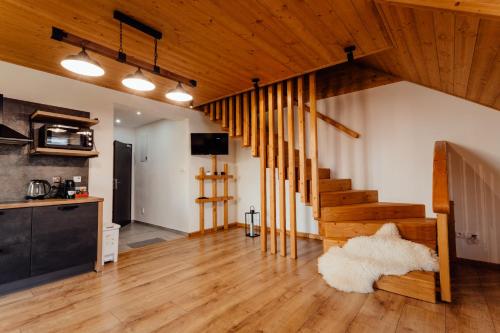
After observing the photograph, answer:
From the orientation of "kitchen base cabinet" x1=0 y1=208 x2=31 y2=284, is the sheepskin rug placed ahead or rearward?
ahead

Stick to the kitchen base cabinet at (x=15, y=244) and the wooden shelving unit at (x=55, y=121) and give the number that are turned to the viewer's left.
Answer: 0

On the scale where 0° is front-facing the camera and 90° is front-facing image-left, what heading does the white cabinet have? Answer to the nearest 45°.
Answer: approximately 315°

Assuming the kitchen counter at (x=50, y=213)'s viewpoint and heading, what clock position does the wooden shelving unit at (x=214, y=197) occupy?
The wooden shelving unit is roughly at 10 o'clock from the kitchen counter.

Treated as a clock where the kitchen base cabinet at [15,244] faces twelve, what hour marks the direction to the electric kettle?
The electric kettle is roughly at 8 o'clock from the kitchen base cabinet.

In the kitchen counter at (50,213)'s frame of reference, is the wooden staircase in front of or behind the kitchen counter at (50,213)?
in front

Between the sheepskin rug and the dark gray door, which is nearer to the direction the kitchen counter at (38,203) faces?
the sheepskin rug

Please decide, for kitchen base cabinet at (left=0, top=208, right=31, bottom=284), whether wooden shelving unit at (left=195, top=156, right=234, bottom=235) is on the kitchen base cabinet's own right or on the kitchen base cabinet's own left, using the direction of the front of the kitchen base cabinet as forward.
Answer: on the kitchen base cabinet's own left

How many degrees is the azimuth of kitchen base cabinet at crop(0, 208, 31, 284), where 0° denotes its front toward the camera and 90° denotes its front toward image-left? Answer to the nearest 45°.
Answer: approximately 315°

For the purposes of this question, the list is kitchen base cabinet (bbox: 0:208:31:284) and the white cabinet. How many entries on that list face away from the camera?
0

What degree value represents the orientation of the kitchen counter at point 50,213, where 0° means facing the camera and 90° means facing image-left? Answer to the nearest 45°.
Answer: approximately 315°
